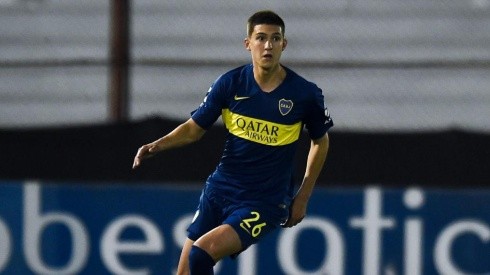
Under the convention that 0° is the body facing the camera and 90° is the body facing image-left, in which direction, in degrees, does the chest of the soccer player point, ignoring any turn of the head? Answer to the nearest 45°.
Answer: approximately 0°
